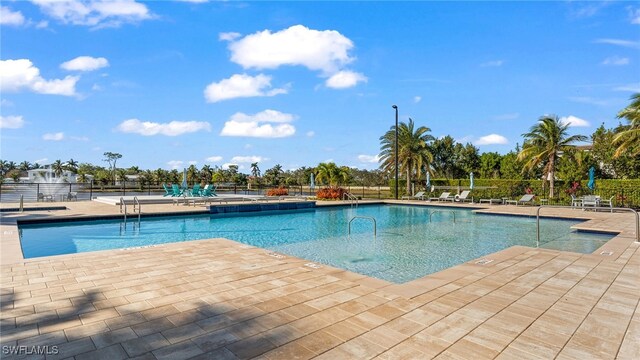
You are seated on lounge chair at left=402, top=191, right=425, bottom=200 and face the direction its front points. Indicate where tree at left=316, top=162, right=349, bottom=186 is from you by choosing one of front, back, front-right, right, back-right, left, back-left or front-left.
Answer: front-right

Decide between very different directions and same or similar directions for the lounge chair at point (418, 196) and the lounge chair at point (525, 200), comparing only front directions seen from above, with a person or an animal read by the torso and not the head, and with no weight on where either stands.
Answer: same or similar directions

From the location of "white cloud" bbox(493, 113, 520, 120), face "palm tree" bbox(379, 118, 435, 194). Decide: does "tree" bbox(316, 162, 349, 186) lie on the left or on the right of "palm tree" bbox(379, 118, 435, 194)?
right

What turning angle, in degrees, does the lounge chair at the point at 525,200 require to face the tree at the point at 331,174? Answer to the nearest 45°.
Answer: approximately 45° to its right

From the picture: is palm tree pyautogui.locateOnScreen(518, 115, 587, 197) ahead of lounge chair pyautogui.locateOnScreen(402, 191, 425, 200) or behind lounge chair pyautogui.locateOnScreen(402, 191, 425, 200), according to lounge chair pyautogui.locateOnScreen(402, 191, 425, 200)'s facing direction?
behind

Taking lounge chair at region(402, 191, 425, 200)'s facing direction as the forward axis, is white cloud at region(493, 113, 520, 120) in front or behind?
behind
